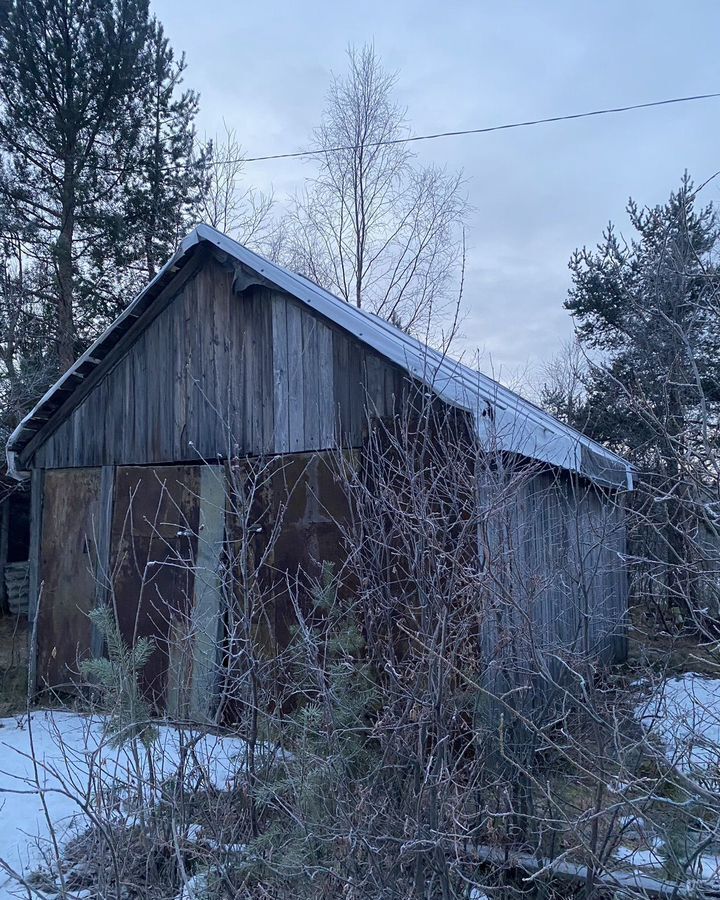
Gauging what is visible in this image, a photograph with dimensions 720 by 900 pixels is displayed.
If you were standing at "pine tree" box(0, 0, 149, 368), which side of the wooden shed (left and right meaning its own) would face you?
right

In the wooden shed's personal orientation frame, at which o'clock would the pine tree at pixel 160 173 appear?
The pine tree is roughly at 4 o'clock from the wooden shed.

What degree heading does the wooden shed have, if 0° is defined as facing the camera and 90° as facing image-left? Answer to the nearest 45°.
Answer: approximately 45°
